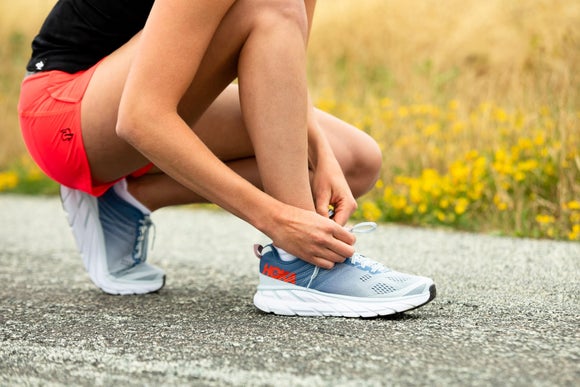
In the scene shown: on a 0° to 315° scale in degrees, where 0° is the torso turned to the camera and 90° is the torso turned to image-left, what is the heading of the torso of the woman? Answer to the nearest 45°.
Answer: approximately 270°

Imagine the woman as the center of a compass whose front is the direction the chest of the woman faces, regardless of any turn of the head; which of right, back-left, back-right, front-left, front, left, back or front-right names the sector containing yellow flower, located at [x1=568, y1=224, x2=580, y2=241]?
front-left

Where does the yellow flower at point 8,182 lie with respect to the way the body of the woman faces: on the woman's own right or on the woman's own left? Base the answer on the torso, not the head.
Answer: on the woman's own left

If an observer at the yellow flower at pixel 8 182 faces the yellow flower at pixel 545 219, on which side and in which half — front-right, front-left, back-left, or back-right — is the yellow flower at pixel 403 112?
front-left

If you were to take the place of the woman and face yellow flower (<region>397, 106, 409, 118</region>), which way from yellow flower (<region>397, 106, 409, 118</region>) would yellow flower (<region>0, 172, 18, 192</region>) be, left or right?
left

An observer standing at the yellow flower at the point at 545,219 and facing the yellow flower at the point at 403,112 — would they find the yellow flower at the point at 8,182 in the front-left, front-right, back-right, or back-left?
front-left

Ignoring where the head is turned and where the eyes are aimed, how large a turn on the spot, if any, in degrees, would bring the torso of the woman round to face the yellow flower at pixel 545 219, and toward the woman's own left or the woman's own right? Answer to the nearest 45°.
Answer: approximately 45° to the woman's own left

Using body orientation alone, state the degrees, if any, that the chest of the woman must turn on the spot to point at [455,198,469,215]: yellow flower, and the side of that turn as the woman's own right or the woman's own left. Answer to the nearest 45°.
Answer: approximately 45° to the woman's own left

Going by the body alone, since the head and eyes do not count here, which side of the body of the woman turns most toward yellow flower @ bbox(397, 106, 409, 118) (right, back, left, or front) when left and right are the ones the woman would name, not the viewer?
left
